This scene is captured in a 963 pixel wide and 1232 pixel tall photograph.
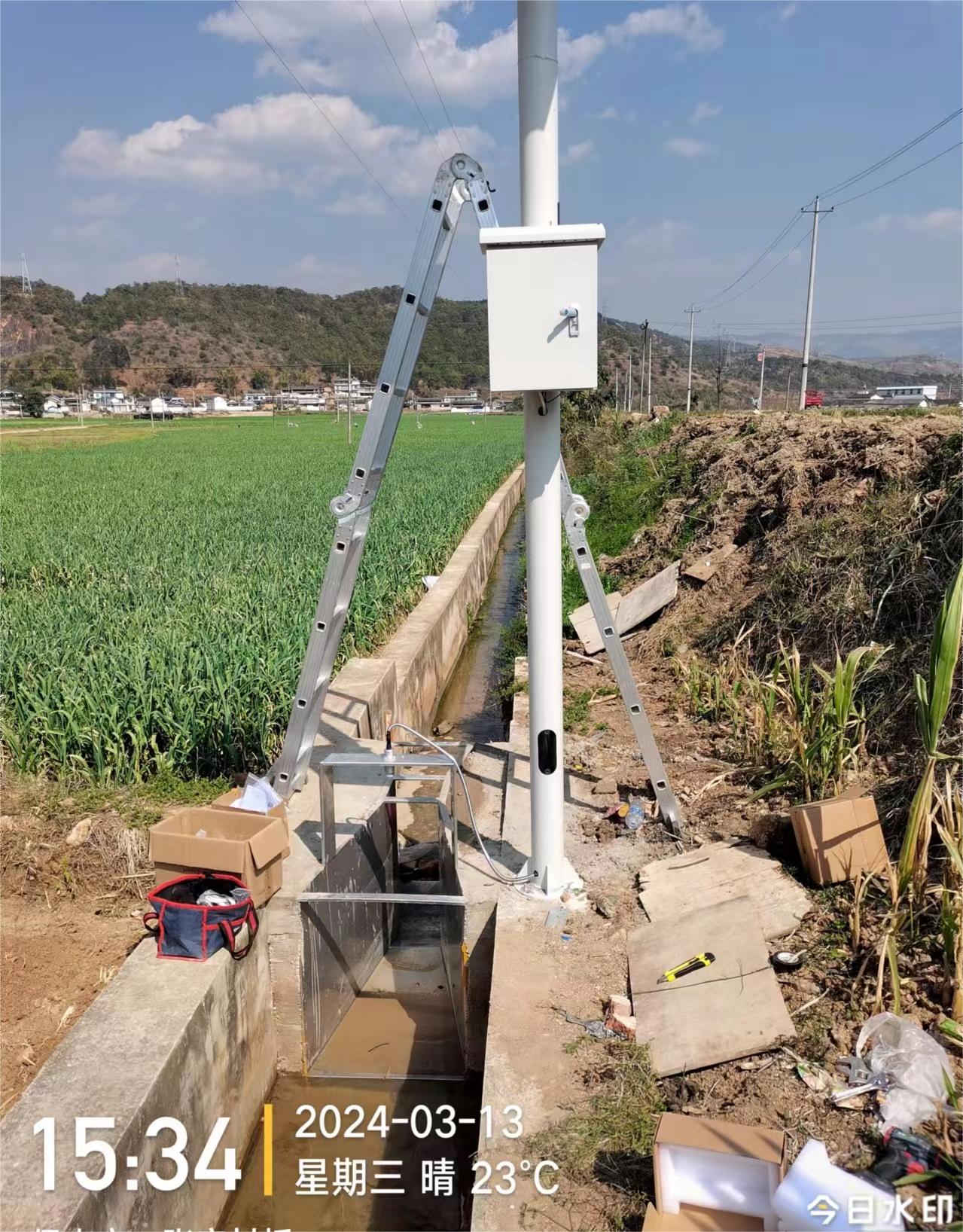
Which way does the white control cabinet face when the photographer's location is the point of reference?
facing the viewer

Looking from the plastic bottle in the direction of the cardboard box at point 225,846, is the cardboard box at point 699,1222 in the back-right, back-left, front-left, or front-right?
front-left

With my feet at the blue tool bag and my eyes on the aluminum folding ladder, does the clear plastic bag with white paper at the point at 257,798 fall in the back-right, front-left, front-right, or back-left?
front-left

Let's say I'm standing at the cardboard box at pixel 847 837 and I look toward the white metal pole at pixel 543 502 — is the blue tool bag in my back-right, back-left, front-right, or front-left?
front-left

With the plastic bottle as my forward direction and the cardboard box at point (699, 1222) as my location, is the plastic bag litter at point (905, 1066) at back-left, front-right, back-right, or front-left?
front-right
